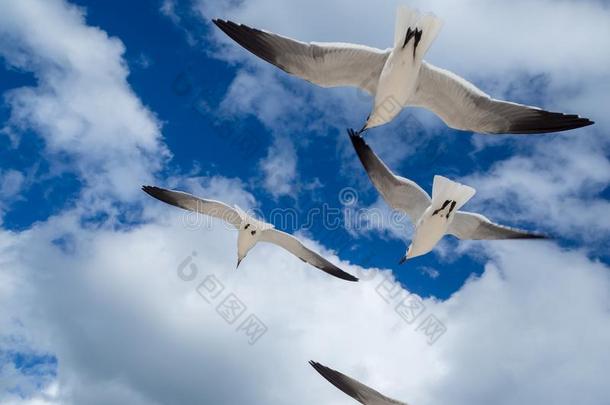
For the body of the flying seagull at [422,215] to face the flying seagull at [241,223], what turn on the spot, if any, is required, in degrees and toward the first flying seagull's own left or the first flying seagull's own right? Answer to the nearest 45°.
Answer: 0° — it already faces it

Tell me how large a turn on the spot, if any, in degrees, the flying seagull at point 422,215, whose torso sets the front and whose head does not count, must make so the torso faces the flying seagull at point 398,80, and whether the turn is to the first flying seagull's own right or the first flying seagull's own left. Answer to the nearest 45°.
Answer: approximately 90° to the first flying seagull's own left

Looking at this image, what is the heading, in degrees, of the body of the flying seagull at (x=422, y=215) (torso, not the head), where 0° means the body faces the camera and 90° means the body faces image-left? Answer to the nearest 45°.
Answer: approximately 135°
